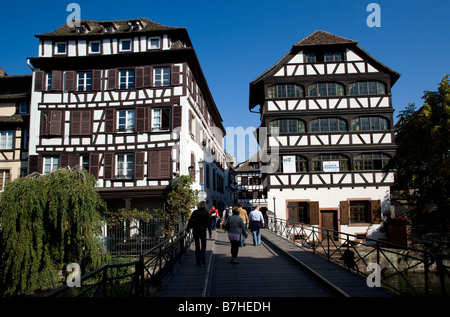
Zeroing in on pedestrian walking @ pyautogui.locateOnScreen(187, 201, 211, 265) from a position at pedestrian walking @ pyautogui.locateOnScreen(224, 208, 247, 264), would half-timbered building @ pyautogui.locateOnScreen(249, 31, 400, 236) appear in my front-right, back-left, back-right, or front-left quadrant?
back-right

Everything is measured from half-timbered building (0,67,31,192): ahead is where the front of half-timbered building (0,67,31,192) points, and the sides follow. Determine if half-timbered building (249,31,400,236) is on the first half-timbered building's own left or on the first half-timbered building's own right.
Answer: on the first half-timbered building's own left

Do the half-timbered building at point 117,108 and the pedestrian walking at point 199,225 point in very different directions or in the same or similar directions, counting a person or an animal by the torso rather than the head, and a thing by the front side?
very different directions

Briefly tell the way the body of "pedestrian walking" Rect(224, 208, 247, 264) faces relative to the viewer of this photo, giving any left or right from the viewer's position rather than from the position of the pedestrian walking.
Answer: facing away from the viewer

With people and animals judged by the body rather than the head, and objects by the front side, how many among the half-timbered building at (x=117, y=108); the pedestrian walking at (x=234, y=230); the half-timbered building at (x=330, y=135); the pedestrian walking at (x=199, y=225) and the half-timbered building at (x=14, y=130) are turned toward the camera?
3

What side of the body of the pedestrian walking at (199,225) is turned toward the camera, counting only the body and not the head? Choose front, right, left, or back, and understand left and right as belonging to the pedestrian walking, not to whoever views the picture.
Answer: back

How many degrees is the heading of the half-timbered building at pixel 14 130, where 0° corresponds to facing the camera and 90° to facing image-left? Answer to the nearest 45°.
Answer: approximately 0°

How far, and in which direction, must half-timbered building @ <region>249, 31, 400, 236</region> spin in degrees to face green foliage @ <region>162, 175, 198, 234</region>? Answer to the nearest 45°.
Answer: approximately 45° to its right
